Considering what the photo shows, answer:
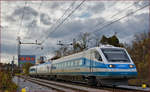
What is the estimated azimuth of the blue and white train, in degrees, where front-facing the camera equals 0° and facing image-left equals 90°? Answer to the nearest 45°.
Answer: approximately 315°
